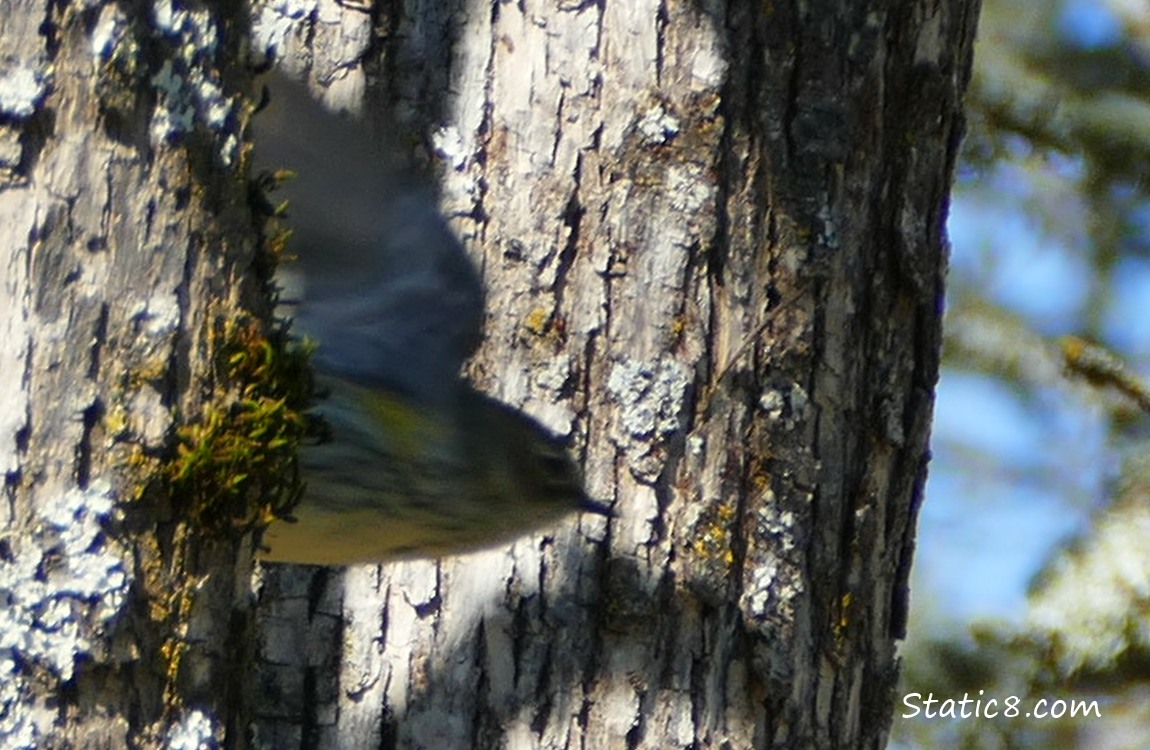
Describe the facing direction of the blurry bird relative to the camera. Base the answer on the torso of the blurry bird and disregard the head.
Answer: to the viewer's right
